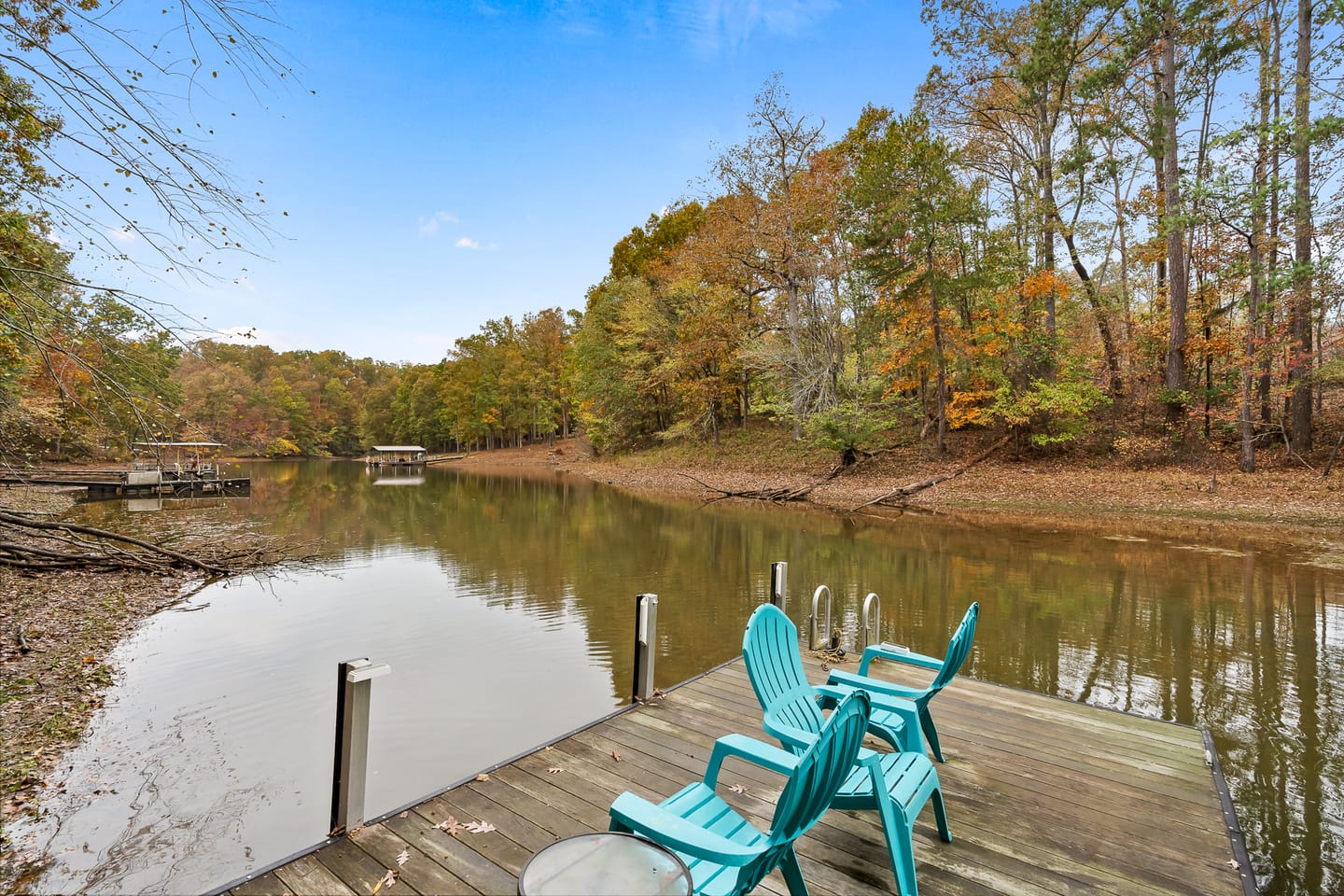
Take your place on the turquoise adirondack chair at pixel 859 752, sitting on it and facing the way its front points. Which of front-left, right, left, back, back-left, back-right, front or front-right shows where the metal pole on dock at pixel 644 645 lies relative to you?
back

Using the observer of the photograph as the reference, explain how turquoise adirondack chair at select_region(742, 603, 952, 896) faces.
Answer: facing the viewer and to the right of the viewer

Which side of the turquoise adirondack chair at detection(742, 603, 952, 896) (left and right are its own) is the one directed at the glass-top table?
right

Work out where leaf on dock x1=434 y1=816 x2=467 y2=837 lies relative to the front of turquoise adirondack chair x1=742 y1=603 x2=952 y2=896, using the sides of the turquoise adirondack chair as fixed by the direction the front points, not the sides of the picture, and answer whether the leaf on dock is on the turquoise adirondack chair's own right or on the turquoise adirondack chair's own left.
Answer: on the turquoise adirondack chair's own right

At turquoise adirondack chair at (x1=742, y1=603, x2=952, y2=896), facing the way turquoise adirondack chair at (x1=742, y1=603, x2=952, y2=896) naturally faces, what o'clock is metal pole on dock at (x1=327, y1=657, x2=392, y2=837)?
The metal pole on dock is roughly at 4 o'clock from the turquoise adirondack chair.

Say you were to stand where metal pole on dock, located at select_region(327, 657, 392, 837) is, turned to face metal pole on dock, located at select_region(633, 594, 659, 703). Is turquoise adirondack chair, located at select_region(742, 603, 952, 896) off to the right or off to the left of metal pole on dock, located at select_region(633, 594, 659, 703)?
right
